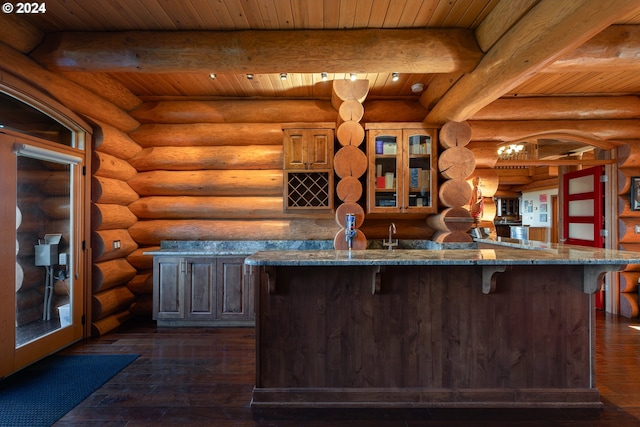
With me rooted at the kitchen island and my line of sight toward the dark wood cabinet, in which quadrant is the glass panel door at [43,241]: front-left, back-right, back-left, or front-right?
front-left

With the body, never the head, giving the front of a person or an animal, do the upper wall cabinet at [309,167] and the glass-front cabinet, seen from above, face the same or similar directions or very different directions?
same or similar directions

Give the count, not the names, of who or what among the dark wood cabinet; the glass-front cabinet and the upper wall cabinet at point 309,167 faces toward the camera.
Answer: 3

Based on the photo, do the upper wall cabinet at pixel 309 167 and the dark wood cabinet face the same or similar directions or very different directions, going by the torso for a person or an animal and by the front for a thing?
same or similar directions

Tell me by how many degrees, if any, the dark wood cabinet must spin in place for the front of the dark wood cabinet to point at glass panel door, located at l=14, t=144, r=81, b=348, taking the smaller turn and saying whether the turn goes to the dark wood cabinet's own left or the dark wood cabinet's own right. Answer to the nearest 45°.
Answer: approximately 90° to the dark wood cabinet's own right

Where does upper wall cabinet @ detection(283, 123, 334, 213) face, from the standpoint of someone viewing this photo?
facing the viewer

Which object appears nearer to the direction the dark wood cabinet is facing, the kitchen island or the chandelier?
the kitchen island

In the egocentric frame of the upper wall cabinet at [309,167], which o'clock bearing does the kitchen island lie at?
The kitchen island is roughly at 11 o'clock from the upper wall cabinet.

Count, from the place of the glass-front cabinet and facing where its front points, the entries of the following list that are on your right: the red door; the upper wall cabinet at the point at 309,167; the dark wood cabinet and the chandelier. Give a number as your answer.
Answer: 2

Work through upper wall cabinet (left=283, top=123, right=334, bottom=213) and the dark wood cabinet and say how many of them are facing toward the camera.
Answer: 2

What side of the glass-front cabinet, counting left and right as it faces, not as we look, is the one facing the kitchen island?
front

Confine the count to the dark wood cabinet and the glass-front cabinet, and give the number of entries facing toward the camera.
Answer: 2

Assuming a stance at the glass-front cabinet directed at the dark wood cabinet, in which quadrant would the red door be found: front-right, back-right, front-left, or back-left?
back-right

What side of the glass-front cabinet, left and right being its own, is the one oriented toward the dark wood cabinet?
right

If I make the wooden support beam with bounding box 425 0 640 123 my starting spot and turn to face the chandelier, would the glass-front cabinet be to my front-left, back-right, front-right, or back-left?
front-left

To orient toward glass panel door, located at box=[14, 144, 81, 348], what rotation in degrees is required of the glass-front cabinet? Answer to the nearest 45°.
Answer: approximately 45° to its right

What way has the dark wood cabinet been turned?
toward the camera
